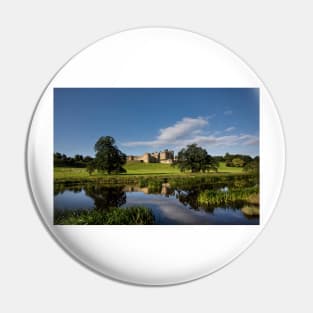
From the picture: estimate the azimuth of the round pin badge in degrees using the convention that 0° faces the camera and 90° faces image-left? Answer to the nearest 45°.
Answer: approximately 0°
